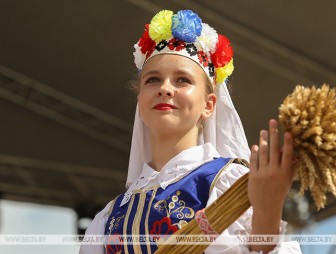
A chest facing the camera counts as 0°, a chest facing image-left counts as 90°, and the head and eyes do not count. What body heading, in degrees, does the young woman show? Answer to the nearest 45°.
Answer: approximately 45°
